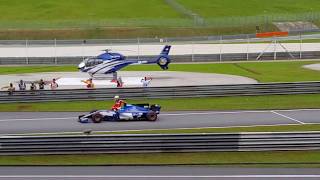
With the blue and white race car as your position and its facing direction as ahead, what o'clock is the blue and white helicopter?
The blue and white helicopter is roughly at 3 o'clock from the blue and white race car.

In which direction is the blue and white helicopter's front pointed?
to the viewer's left

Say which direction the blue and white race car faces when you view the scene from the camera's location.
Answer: facing to the left of the viewer

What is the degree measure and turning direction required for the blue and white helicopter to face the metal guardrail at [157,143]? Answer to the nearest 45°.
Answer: approximately 90° to its left

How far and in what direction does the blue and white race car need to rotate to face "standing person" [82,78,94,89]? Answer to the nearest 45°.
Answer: approximately 90° to its right

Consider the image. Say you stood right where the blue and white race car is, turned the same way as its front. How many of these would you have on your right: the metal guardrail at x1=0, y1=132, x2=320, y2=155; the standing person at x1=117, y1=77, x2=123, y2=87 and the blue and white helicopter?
2

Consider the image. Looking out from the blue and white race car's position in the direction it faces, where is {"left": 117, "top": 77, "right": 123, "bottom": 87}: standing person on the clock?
The standing person is roughly at 3 o'clock from the blue and white race car.

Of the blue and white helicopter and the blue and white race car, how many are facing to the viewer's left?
2

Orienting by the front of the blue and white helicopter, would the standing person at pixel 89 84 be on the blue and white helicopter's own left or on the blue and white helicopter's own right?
on the blue and white helicopter's own left
